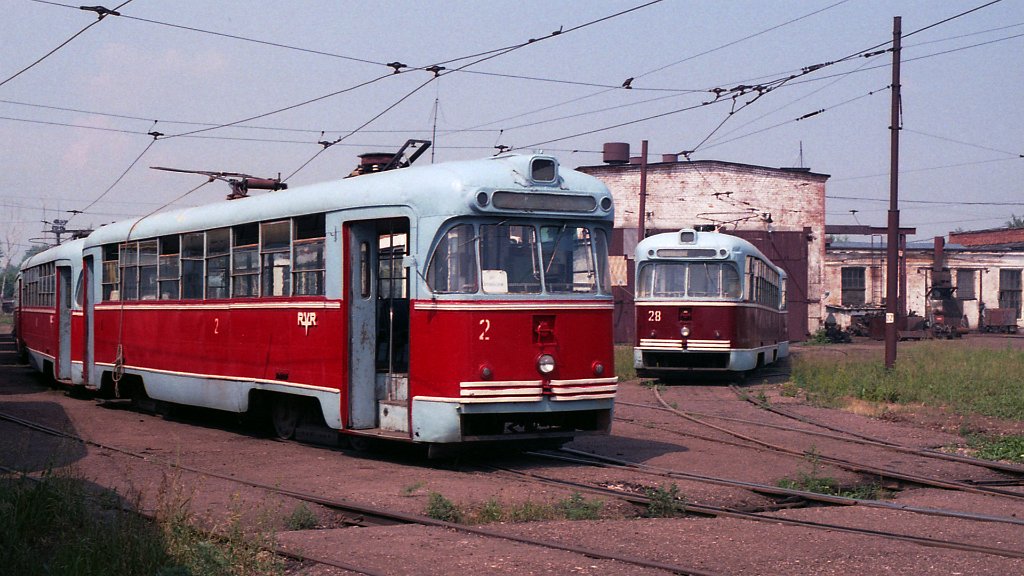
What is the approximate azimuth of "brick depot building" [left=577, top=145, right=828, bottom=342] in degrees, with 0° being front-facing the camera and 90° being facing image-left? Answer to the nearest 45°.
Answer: approximately 0°

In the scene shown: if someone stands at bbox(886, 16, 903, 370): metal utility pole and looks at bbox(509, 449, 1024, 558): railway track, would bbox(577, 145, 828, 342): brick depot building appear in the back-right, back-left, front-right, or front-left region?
back-right

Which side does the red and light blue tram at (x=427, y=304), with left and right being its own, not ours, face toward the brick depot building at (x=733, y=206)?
left

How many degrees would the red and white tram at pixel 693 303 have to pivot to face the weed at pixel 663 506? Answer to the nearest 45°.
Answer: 0° — it already faces it

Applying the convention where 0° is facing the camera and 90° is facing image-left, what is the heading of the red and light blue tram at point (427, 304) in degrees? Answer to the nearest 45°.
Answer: approximately 315°

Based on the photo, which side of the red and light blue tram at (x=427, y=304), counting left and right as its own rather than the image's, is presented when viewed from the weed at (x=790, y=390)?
left

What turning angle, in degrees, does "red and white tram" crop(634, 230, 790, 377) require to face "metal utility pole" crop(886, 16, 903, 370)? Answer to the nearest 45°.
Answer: approximately 90° to its left

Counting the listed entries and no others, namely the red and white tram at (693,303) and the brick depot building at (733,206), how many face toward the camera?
2

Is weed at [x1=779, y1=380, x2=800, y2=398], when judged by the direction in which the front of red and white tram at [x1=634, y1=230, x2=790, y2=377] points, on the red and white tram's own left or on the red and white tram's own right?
on the red and white tram's own left

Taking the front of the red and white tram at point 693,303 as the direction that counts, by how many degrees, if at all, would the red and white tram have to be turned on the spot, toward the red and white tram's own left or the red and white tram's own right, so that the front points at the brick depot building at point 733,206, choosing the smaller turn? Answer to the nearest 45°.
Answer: approximately 180°
